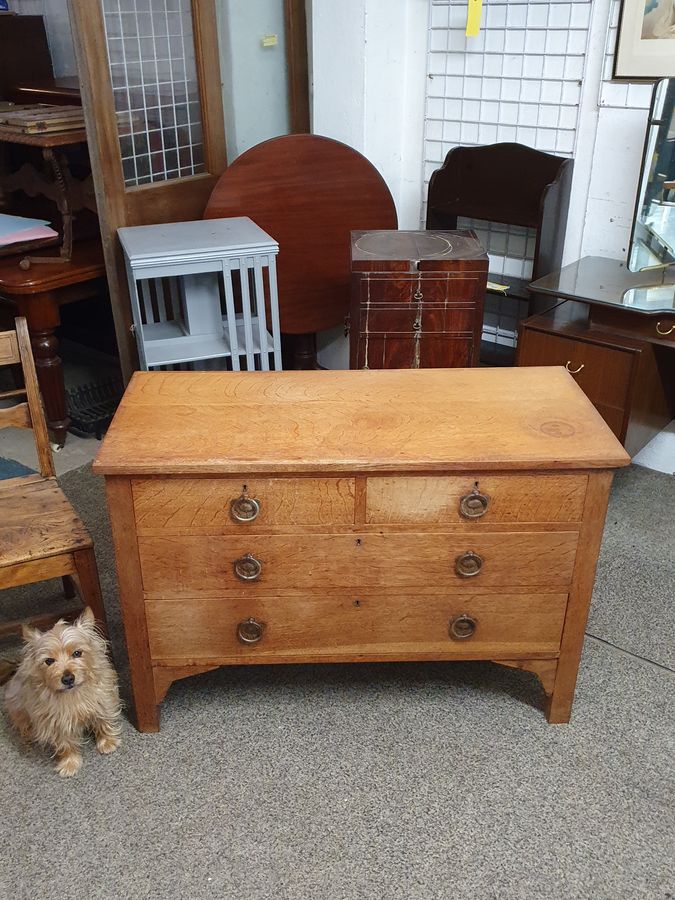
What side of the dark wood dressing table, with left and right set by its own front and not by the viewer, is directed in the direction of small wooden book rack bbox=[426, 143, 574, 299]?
right

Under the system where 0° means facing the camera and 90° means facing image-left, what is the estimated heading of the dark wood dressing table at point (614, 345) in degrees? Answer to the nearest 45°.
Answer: approximately 45°

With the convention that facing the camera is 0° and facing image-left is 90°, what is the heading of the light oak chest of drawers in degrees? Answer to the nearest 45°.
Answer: approximately 0°

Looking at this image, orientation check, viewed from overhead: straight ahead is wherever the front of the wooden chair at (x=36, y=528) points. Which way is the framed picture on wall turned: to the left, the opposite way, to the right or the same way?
to the right

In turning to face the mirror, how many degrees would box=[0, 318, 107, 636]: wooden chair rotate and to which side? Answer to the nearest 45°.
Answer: approximately 45° to its left

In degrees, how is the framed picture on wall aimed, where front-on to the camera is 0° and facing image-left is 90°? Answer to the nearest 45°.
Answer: approximately 0°

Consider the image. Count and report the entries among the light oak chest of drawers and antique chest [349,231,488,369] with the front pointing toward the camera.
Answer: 2
